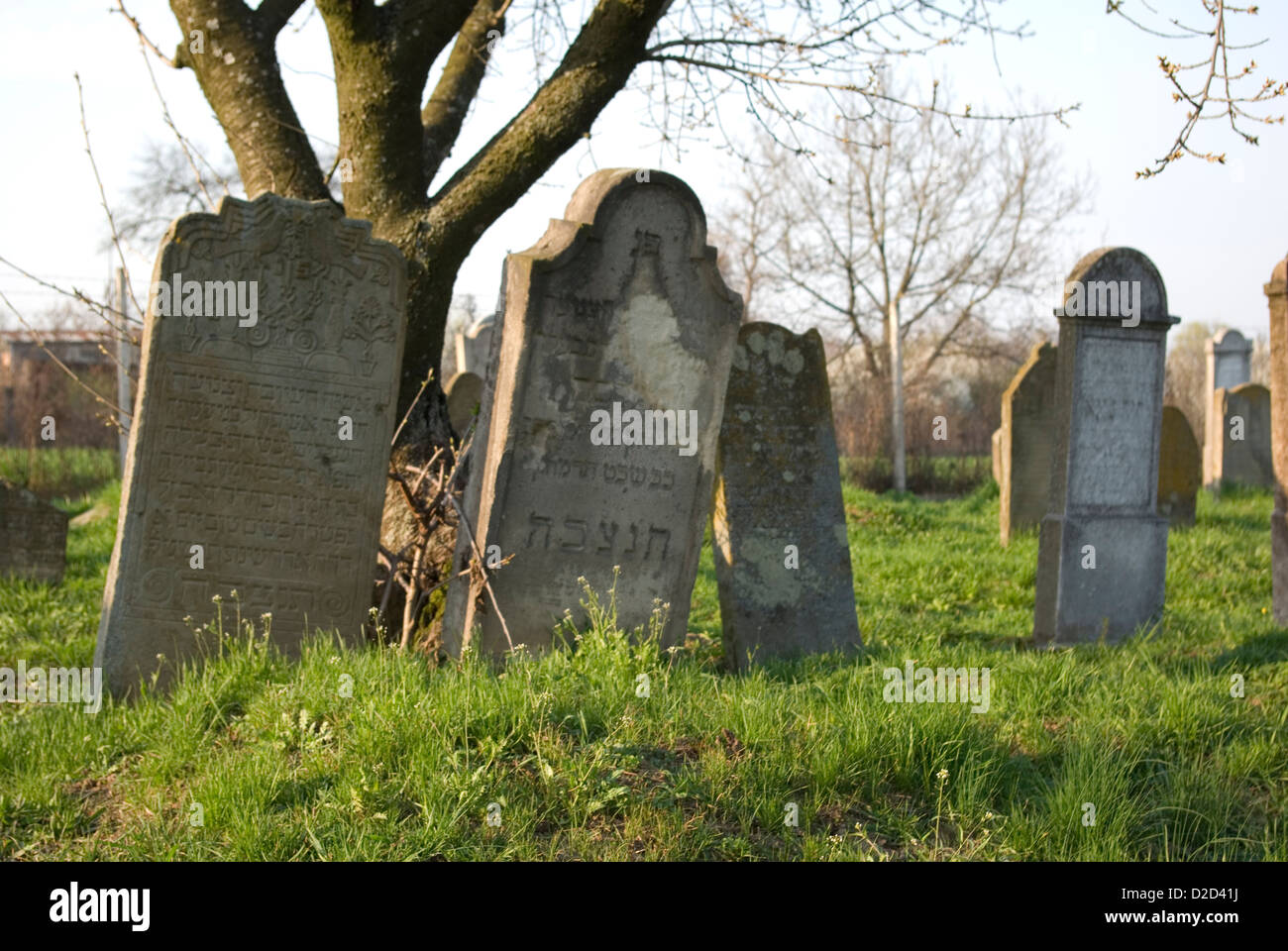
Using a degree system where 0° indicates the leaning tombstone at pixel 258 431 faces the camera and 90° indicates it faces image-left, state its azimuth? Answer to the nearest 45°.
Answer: approximately 0°

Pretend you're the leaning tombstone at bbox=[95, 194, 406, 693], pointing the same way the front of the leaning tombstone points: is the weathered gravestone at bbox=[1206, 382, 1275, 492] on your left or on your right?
on your left

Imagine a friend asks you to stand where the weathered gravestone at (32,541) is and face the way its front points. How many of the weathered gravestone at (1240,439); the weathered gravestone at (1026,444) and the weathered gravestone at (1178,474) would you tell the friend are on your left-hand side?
3

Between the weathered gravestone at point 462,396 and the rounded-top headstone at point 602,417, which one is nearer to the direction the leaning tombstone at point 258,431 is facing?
the rounded-top headstone

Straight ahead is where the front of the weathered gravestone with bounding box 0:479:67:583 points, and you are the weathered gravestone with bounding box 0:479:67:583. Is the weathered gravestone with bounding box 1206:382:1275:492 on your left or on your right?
on your left

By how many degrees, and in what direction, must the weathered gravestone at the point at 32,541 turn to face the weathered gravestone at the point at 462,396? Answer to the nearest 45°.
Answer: approximately 135° to its left

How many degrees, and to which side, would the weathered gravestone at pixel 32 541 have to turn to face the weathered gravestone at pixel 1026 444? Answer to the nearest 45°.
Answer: approximately 90° to its left

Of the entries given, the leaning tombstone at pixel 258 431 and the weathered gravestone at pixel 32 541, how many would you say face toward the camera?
2

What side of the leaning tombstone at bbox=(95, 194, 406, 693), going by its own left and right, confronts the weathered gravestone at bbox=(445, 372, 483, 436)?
back

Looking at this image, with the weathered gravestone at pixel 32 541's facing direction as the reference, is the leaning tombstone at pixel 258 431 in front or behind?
in front
